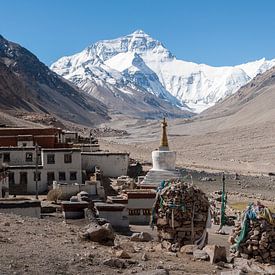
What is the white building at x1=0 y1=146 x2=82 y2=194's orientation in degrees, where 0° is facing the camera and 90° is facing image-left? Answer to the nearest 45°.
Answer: approximately 0°

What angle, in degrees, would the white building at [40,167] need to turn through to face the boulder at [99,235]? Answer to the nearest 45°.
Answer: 0° — it already faces it

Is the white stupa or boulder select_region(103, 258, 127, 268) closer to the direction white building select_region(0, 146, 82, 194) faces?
the boulder

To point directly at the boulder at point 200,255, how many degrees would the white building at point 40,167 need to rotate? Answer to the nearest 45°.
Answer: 0° — it already faces it

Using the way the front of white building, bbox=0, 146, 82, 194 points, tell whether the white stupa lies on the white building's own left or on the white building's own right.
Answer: on the white building's own left

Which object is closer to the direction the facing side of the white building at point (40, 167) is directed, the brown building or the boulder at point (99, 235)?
the boulder

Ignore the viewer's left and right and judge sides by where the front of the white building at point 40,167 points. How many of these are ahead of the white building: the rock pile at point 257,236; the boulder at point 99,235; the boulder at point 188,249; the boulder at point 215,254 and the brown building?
4

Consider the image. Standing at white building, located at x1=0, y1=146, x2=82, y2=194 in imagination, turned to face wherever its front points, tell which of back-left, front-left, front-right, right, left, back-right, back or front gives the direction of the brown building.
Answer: back

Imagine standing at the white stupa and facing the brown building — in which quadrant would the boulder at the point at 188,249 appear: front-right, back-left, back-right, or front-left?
back-left

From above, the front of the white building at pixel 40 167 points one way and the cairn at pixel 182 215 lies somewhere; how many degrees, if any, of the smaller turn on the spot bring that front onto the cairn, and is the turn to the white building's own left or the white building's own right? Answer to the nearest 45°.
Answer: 0° — it already faces it

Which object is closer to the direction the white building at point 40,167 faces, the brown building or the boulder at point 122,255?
the boulder

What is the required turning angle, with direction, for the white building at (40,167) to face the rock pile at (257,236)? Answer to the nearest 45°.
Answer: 0° — it already faces it

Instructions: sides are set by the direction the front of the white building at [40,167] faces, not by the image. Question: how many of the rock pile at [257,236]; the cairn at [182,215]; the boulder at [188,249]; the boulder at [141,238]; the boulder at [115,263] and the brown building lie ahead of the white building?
5

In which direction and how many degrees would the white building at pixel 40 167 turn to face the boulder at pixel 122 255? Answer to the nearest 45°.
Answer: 0° — it already faces it
